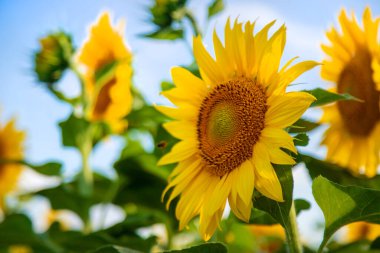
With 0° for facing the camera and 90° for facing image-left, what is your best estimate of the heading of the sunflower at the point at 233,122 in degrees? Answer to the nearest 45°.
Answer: approximately 45°

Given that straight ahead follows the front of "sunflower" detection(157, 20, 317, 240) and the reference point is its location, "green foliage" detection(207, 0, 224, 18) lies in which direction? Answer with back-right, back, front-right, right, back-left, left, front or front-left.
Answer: back-right

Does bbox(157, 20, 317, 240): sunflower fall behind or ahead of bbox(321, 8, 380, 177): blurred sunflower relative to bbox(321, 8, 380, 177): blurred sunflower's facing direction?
ahead

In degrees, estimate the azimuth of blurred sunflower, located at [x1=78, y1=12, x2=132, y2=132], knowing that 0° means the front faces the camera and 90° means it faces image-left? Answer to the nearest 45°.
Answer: approximately 45°

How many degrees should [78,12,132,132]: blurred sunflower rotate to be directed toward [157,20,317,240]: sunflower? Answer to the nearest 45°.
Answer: approximately 45° to its left

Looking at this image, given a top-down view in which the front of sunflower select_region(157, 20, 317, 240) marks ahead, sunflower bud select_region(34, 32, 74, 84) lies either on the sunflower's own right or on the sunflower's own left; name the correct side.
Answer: on the sunflower's own right

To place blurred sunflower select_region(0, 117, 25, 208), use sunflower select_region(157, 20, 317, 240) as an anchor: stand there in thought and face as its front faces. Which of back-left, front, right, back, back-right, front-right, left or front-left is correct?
right

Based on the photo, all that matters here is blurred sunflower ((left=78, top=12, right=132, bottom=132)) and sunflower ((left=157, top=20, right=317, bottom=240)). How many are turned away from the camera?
0

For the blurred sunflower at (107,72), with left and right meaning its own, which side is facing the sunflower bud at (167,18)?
left

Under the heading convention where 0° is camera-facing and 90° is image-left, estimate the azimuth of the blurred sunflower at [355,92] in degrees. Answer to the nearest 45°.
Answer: approximately 45°

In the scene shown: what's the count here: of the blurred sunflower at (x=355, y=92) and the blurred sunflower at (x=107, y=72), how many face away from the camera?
0

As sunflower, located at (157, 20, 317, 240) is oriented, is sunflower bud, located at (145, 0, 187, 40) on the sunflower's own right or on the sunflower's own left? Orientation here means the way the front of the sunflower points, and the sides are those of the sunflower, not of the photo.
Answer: on the sunflower's own right
